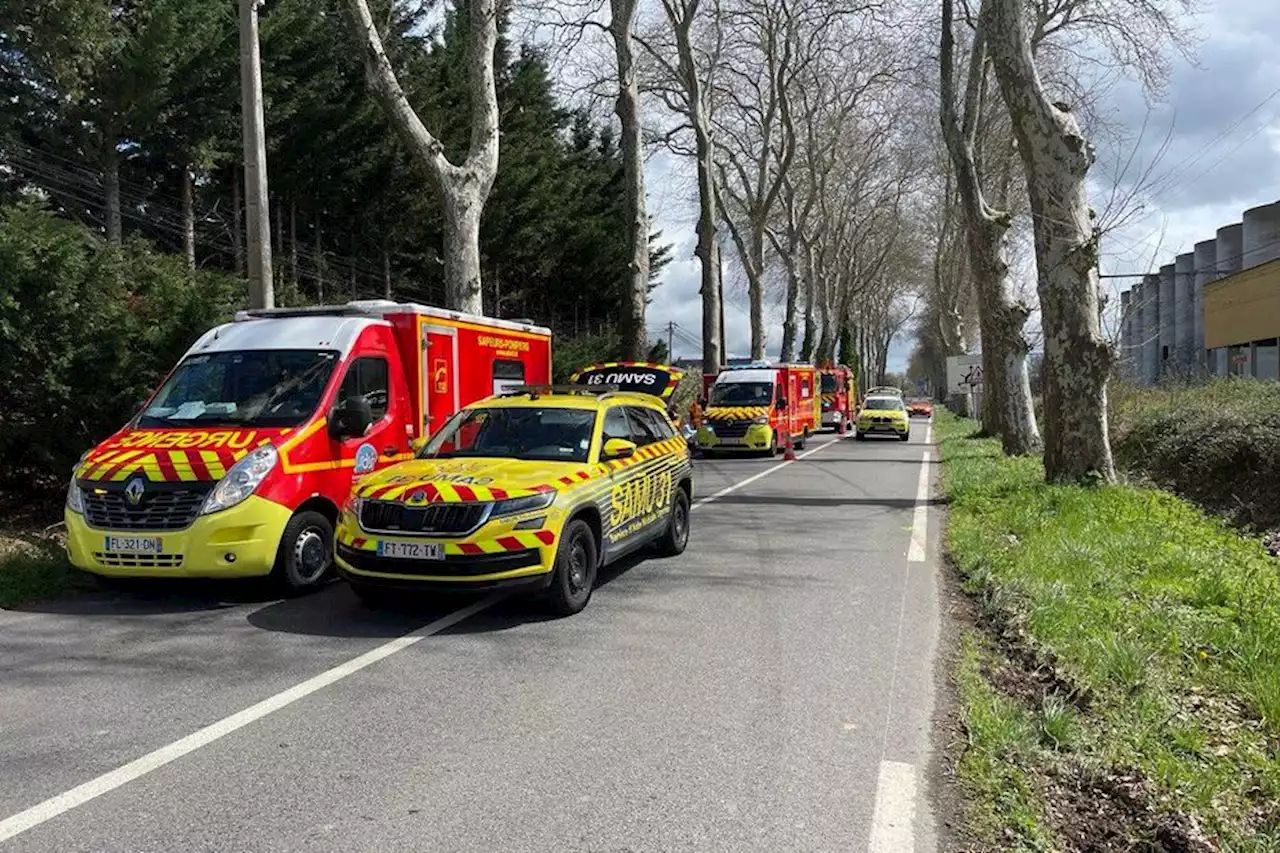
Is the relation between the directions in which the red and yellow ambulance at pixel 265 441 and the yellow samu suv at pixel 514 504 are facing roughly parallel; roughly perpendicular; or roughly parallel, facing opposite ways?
roughly parallel

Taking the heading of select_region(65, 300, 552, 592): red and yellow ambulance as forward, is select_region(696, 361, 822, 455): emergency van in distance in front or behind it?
behind

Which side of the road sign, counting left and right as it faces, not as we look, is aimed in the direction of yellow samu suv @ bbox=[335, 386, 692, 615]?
front

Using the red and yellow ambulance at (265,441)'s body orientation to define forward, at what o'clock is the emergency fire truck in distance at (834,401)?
The emergency fire truck in distance is roughly at 6 o'clock from the red and yellow ambulance.

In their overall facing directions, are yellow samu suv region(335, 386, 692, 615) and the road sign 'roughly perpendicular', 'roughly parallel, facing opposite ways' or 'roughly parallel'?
roughly parallel

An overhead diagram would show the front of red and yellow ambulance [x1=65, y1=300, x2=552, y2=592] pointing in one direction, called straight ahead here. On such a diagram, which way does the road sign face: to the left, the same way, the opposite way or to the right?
the same way

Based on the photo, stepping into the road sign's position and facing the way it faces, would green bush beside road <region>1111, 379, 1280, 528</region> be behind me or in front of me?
in front

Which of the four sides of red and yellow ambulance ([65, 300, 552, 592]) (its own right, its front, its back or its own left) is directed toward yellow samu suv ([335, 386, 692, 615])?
left

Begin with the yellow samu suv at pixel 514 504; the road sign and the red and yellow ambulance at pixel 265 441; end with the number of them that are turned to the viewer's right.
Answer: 0

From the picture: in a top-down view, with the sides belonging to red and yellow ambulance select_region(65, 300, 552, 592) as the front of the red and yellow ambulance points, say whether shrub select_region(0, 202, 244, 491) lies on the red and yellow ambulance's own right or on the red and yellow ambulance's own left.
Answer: on the red and yellow ambulance's own right

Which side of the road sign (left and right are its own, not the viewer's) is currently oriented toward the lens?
front

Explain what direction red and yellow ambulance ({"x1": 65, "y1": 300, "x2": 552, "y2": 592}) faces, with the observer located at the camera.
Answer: facing the viewer and to the left of the viewer

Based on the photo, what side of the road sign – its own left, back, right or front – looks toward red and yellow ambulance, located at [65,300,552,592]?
front

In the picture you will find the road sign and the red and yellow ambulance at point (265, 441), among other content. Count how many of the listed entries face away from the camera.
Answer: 0

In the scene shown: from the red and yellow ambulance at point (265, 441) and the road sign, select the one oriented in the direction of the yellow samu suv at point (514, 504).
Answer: the road sign
